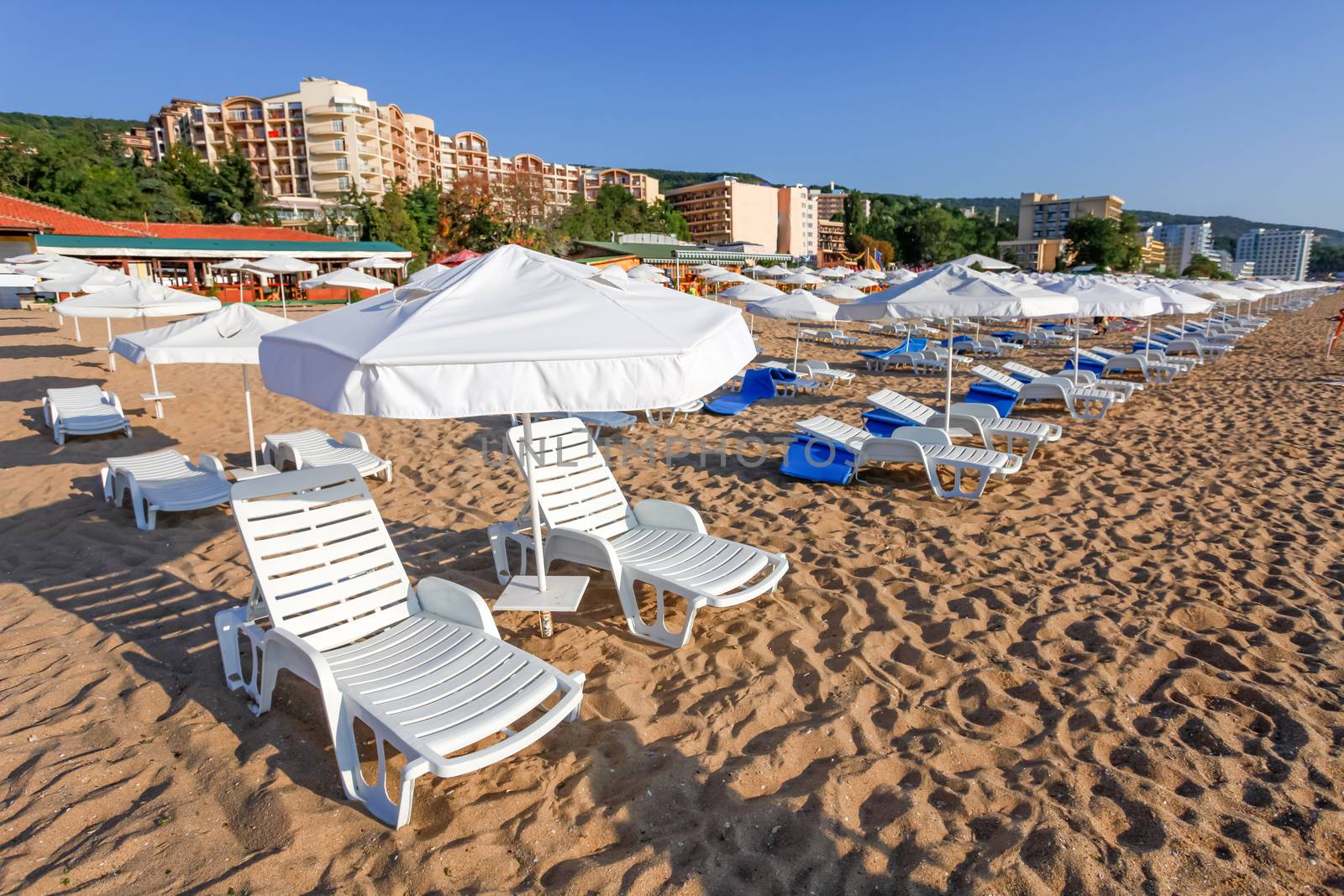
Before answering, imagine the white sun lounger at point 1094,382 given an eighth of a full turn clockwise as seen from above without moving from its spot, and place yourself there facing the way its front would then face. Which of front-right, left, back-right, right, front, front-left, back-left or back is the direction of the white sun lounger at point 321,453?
right

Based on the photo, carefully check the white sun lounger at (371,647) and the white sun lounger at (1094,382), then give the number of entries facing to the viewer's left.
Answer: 0

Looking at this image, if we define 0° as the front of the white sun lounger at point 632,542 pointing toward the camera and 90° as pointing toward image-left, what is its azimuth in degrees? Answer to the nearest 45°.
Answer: approximately 315°

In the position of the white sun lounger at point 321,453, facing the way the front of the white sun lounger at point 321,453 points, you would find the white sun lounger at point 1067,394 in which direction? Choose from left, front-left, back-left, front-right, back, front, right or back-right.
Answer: front-left

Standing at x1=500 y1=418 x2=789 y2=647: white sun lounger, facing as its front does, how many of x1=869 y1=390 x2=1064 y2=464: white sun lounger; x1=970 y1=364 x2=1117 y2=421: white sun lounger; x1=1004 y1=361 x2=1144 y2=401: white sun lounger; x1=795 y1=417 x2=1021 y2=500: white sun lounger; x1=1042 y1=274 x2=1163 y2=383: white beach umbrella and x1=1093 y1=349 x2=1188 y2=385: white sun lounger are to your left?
6

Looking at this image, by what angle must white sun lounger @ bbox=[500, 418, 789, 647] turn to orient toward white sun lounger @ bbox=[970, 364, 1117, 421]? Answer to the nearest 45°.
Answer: approximately 90° to its left

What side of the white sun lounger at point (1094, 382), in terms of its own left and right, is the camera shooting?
right
